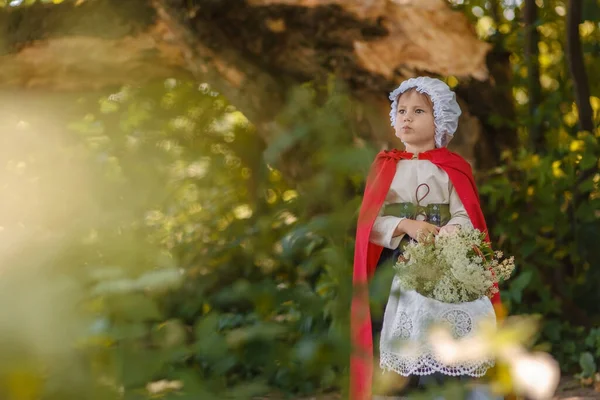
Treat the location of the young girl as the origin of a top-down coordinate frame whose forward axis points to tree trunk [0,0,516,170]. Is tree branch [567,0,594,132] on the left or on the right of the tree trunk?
right

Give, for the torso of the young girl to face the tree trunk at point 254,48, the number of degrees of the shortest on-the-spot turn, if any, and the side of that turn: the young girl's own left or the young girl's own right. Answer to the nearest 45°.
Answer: approximately 135° to the young girl's own right

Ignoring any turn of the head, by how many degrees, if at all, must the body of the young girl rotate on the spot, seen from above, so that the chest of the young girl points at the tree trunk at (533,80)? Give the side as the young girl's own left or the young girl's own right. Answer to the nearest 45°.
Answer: approximately 180°

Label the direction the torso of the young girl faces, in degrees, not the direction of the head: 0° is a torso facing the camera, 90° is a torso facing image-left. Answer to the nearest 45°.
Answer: approximately 0°

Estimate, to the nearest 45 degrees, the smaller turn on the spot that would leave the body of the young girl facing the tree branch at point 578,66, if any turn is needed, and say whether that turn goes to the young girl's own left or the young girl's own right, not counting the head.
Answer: approximately 180°
